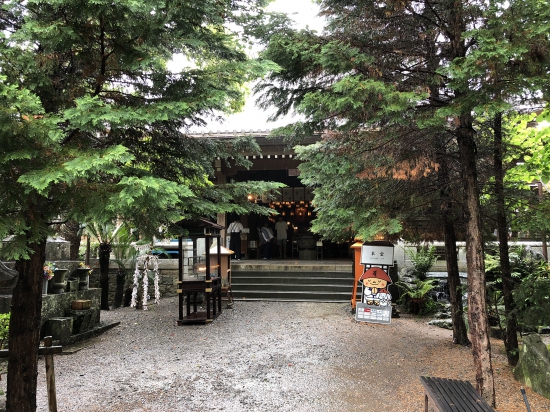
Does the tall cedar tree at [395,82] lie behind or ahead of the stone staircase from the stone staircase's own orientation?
ahead

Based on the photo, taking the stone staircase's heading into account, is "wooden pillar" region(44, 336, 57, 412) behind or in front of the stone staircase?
in front

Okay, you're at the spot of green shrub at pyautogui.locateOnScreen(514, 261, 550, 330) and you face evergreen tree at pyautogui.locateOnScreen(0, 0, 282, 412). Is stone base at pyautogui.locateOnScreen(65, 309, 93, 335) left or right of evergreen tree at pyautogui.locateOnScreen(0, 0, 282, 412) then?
right

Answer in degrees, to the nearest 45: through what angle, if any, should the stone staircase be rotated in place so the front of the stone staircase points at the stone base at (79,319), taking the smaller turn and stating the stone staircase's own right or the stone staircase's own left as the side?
approximately 45° to the stone staircase's own right

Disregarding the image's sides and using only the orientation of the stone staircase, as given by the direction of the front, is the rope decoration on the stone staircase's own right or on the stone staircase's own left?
on the stone staircase's own right

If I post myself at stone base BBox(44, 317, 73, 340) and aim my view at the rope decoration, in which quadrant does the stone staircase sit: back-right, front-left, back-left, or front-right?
front-right

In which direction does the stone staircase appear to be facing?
toward the camera

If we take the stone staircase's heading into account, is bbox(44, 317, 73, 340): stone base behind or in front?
in front

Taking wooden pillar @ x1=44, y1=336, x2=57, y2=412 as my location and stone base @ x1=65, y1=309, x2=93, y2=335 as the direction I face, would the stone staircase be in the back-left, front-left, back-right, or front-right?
front-right

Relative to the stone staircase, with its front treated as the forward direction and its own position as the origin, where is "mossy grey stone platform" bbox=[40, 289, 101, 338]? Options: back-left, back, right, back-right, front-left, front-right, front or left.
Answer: front-right

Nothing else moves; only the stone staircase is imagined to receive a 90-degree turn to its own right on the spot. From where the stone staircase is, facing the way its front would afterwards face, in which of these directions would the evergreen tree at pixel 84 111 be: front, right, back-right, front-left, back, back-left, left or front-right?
left

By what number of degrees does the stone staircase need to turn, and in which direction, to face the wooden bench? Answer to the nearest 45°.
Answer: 0° — it already faces it
